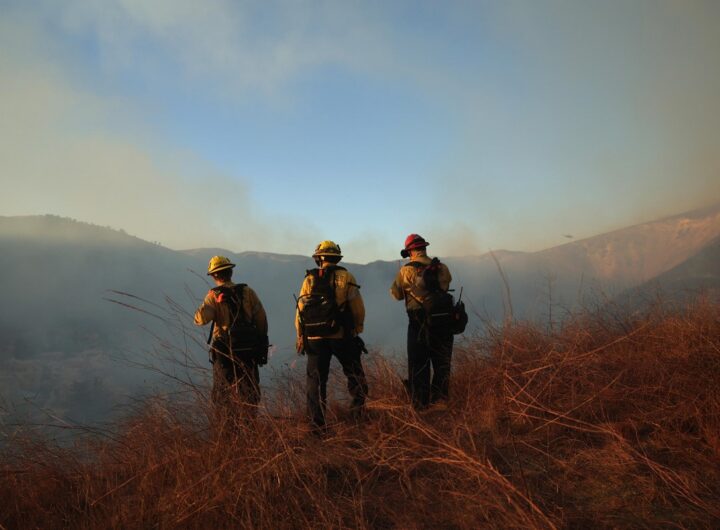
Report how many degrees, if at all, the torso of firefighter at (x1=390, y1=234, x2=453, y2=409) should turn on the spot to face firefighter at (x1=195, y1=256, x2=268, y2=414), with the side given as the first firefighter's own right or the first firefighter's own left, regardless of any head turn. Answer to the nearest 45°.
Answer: approximately 45° to the first firefighter's own left

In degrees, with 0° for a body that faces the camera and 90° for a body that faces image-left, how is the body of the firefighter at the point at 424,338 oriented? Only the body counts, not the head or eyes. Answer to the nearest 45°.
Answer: approximately 135°

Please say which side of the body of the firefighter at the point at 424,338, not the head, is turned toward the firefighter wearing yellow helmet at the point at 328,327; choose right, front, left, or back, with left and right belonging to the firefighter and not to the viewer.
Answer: left

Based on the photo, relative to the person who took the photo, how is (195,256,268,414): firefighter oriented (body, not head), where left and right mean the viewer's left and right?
facing away from the viewer and to the left of the viewer

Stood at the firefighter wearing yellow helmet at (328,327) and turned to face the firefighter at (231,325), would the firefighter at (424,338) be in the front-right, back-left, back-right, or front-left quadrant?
back-right

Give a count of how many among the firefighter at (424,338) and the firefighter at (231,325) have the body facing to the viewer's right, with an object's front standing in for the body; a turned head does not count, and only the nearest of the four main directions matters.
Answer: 0
